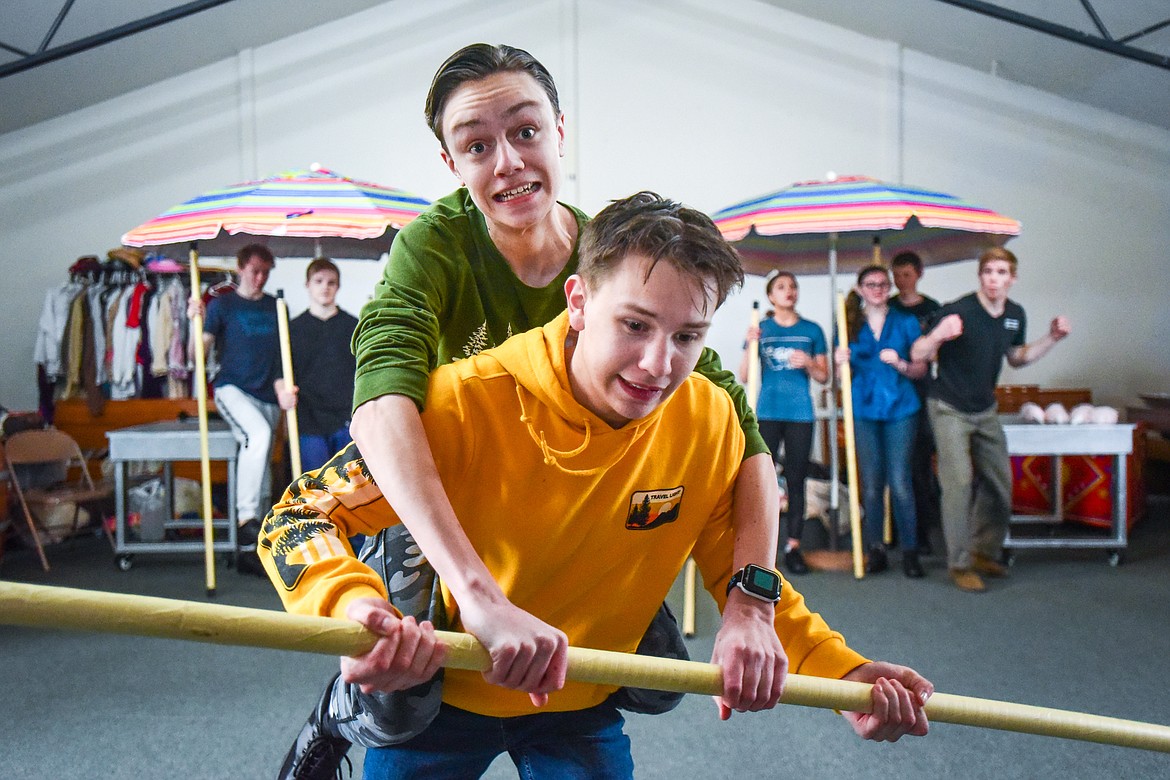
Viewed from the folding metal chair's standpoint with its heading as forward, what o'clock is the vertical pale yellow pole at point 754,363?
The vertical pale yellow pole is roughly at 12 o'clock from the folding metal chair.

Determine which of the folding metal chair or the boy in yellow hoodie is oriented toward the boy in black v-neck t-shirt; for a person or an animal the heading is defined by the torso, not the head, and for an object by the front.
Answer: the folding metal chair

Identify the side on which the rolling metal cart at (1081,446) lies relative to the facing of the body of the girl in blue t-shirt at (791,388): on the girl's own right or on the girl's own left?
on the girl's own left

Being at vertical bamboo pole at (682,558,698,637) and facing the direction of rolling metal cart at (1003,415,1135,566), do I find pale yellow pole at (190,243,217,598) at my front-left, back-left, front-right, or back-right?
back-left

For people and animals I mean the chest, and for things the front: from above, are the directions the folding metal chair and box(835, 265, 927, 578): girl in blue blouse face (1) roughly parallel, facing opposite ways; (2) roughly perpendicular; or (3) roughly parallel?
roughly perpendicular

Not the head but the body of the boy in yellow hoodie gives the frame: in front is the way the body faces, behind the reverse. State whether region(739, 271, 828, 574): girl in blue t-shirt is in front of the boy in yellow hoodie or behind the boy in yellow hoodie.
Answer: behind

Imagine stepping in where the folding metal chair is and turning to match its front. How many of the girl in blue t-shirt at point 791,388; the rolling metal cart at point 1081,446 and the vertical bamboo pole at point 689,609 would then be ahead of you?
3
